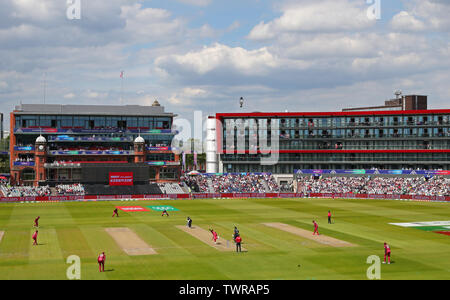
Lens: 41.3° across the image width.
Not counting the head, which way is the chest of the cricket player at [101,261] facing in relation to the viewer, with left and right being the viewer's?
facing away from the viewer and to the right of the viewer
